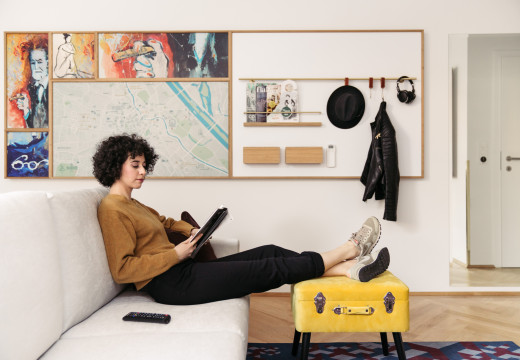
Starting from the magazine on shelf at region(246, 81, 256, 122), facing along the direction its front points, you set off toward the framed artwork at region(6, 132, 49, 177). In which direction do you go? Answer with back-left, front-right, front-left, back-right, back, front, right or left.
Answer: right

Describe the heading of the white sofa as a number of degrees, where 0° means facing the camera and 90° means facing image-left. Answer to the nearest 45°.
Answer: approximately 270°

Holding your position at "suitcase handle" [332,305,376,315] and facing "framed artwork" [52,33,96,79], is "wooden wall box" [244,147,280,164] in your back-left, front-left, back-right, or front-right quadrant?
front-right

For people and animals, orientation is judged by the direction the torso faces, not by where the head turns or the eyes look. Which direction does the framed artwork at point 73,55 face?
toward the camera

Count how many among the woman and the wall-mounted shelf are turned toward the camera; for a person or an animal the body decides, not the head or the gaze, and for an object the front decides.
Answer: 1

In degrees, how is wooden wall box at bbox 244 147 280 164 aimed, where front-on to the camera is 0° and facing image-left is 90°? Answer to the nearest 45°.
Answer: approximately 0°

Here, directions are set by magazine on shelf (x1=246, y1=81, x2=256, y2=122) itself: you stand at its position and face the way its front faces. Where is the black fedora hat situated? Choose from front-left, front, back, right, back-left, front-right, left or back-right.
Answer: left

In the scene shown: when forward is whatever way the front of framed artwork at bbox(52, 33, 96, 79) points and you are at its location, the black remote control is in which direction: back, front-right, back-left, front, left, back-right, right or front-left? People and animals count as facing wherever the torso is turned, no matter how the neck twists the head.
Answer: front

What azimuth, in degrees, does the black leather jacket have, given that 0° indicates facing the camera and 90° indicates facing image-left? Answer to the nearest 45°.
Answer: approximately 45°

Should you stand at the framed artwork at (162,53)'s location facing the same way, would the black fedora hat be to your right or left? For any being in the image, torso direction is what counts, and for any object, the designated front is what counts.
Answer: on your left

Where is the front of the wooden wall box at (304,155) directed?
toward the camera

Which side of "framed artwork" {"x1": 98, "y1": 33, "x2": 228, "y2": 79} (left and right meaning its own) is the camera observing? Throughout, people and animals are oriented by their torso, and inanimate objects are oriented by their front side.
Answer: front

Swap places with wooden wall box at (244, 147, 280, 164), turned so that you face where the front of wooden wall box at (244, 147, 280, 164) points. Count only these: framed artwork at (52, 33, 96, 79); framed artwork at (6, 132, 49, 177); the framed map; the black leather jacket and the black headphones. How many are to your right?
3
